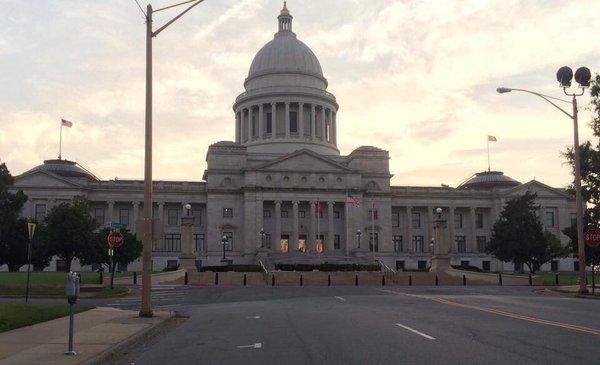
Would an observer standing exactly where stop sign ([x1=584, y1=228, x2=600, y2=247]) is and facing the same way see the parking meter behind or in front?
in front

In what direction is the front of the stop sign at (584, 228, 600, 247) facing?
toward the camera

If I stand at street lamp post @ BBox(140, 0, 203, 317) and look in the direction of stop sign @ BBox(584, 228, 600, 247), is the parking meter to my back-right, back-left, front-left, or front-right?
back-right

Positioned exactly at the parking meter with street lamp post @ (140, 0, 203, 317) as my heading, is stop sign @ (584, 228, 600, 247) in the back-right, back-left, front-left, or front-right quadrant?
front-right

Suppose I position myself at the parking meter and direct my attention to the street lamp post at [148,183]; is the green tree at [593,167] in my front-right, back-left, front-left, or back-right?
front-right

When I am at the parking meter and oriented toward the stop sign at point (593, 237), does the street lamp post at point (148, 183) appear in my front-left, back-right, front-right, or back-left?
front-left

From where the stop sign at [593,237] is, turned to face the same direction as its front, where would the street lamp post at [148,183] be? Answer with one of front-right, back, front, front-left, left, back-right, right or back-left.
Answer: front-right

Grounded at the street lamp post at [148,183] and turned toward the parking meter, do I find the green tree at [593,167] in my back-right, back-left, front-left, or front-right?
back-left

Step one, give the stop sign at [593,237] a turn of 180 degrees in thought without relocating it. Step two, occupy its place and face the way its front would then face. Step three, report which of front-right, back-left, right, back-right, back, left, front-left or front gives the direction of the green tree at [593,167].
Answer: front
